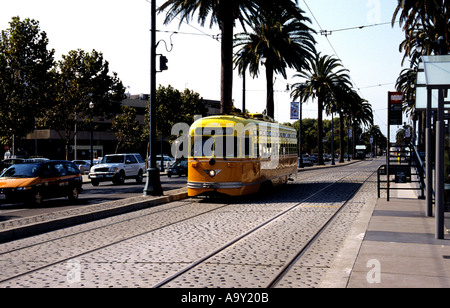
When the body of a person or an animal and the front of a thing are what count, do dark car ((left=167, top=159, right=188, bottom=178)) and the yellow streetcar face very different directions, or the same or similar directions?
same or similar directions

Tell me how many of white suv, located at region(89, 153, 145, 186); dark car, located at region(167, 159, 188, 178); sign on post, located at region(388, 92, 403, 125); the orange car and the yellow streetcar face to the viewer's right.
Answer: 0

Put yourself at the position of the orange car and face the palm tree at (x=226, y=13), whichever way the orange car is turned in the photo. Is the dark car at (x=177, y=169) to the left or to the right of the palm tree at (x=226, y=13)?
left

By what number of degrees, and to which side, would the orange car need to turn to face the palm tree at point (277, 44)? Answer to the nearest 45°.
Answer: approximately 180°

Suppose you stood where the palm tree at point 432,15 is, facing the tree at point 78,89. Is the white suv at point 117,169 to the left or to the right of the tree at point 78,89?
left

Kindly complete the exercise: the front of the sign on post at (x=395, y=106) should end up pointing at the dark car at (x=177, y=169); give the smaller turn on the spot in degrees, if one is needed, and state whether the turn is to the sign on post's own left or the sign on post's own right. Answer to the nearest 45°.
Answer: approximately 135° to the sign on post's own right

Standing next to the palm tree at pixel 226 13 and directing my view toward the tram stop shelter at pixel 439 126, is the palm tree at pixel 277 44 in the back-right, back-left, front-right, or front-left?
back-left

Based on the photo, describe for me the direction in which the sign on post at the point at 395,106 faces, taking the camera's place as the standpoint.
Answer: facing the viewer

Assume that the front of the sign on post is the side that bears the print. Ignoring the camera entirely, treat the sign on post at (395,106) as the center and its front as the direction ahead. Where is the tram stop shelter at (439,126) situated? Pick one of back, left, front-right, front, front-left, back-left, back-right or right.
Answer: front

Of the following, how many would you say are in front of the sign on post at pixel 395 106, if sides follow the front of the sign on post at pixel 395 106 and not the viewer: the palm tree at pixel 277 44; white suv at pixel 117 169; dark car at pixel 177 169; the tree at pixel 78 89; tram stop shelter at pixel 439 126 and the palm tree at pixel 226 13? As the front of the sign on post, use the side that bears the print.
1

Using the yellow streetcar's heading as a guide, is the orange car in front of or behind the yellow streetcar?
in front
